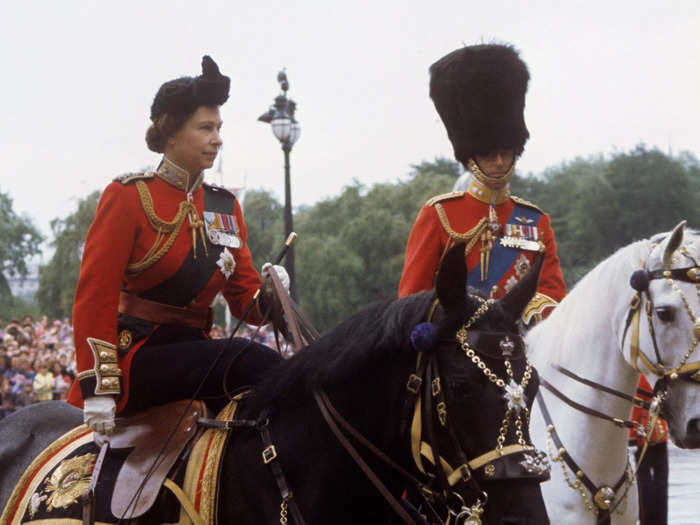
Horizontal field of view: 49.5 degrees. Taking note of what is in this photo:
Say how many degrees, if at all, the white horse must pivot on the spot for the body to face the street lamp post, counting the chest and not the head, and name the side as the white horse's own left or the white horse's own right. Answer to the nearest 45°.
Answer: approximately 180°

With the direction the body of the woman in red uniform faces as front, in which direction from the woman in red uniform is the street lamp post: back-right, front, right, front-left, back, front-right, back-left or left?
back-left

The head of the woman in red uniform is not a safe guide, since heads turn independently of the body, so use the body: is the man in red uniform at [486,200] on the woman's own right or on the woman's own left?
on the woman's own left

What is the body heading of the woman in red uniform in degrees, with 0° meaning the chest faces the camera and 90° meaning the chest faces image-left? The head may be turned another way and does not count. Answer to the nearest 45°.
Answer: approximately 315°

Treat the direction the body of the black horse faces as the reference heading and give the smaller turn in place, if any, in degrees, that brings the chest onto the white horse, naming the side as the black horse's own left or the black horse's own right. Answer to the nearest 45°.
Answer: approximately 90° to the black horse's own left

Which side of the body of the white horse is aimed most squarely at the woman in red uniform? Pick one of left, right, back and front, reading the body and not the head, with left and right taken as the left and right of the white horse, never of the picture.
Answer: right

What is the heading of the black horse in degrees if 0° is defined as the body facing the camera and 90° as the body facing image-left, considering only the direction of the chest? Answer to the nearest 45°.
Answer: approximately 315°
